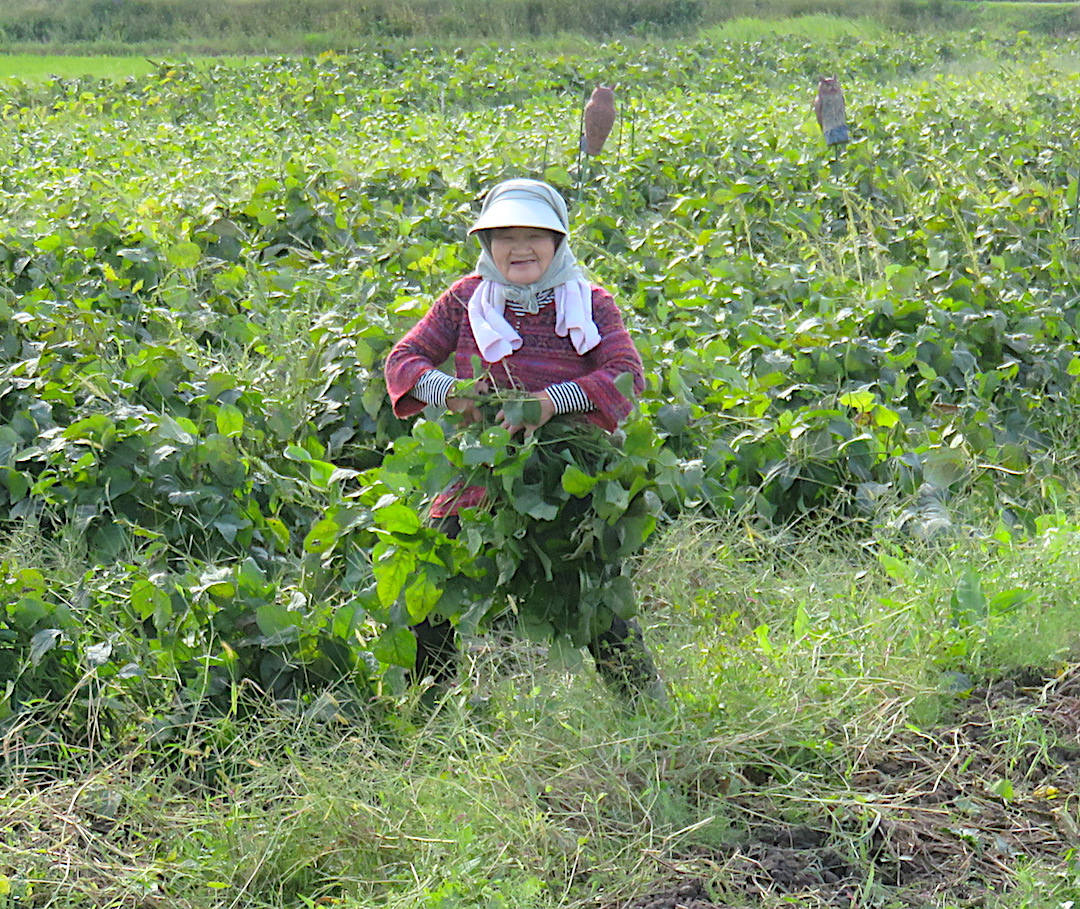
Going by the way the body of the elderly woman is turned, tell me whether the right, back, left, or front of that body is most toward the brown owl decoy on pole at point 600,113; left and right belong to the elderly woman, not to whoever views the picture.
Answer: back

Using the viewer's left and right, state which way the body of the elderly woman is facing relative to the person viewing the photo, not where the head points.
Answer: facing the viewer
